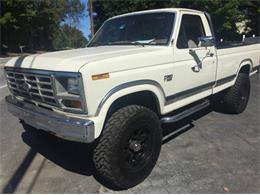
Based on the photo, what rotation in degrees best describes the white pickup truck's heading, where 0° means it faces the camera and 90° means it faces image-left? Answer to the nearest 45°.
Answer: approximately 45°

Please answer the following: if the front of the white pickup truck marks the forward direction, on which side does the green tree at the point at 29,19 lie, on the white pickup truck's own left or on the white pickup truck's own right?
on the white pickup truck's own right

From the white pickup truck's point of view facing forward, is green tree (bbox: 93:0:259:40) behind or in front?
behind
